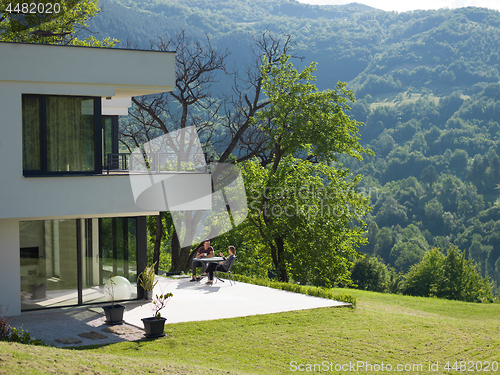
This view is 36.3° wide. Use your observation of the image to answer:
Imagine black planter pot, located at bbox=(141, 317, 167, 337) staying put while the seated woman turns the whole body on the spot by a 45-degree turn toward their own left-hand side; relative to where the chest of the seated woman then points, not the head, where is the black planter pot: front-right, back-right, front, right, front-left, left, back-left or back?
front-left

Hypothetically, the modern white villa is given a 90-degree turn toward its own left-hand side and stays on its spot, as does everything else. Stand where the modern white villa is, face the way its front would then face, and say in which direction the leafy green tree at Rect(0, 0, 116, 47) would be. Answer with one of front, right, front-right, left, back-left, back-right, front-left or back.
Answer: front-left

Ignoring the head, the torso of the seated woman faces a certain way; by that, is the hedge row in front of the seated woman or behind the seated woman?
behind

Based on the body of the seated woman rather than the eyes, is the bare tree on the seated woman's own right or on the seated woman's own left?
on the seated woman's own right

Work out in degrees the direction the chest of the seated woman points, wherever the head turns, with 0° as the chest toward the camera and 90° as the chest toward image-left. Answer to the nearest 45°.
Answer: approximately 90°

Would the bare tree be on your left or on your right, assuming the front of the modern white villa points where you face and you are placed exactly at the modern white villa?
on your left

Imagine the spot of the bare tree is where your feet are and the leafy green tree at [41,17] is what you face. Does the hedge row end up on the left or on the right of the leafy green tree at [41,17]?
left

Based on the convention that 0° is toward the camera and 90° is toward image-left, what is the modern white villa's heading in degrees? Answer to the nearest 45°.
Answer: approximately 315°

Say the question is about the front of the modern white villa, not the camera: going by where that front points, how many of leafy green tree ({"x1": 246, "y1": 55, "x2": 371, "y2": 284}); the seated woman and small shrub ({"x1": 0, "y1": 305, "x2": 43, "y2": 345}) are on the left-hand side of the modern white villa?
2

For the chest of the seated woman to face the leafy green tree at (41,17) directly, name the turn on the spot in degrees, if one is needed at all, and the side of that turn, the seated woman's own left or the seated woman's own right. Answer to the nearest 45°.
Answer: approximately 45° to the seated woman's own right

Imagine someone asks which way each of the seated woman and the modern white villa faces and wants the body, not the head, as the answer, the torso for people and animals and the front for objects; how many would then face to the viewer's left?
1
